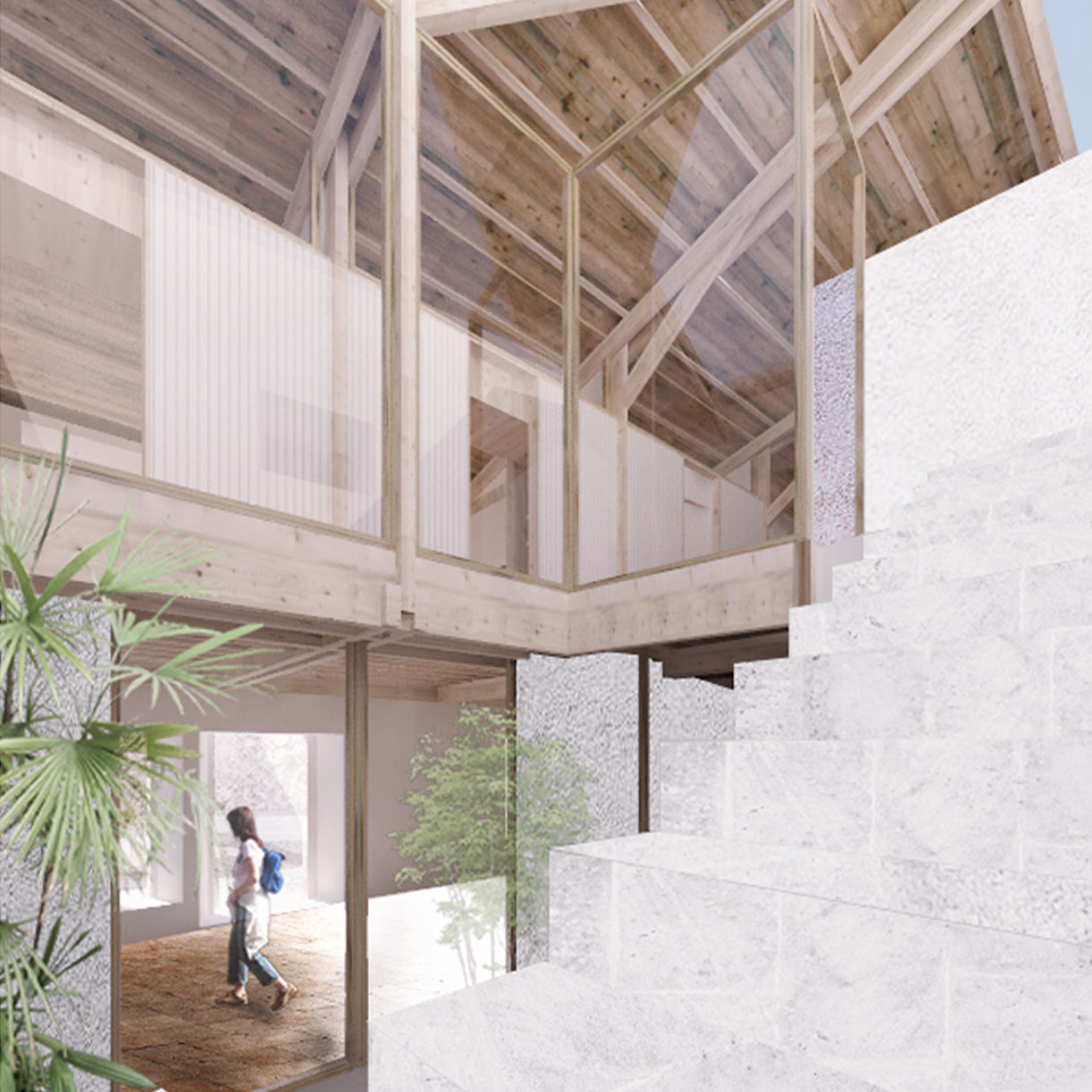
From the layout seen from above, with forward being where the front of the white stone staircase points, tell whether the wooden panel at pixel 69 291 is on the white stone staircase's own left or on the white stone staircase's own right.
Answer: on the white stone staircase's own right

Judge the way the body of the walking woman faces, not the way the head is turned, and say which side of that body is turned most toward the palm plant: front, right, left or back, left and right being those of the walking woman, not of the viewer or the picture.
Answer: left

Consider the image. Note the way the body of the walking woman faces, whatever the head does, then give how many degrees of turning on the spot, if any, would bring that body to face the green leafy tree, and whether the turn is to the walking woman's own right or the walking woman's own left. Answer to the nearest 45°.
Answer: approximately 135° to the walking woman's own right

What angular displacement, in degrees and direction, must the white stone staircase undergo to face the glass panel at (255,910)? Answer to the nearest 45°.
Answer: approximately 90° to its right

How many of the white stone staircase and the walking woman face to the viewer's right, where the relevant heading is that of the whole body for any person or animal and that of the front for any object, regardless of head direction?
0

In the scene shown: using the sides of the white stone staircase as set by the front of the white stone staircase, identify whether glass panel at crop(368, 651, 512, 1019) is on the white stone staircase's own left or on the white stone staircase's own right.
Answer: on the white stone staircase's own right

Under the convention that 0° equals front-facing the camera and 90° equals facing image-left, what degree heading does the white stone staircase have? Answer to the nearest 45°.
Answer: approximately 45°

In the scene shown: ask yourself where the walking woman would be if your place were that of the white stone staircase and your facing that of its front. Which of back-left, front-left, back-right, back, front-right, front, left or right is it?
right

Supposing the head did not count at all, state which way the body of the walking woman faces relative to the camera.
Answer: to the viewer's left

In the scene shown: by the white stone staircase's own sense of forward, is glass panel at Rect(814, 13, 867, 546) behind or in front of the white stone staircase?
behind

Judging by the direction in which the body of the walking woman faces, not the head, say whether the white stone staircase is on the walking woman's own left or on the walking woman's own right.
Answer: on the walking woman's own left
